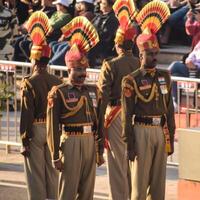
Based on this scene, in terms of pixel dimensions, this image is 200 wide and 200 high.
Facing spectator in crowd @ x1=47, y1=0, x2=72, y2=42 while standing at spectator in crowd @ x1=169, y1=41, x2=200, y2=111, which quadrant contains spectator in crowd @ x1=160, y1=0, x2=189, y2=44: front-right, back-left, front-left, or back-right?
front-right

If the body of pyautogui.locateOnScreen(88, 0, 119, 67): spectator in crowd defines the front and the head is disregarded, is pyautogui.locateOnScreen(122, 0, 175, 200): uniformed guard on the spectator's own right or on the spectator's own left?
on the spectator's own left

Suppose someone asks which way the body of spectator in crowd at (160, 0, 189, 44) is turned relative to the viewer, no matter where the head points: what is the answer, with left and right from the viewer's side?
facing the viewer and to the left of the viewer

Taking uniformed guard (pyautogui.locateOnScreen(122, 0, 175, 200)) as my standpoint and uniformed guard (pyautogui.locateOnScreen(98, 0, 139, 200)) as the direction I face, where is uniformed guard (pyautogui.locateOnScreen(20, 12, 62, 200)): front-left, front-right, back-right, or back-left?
front-left

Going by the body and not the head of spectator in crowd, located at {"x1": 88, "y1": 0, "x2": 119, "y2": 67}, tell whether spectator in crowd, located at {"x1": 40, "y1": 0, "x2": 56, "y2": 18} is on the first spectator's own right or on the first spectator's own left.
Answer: on the first spectator's own right

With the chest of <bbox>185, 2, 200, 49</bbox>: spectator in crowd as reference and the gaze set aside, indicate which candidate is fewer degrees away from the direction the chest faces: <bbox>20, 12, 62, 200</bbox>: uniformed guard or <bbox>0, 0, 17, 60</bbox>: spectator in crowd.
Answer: the uniformed guard

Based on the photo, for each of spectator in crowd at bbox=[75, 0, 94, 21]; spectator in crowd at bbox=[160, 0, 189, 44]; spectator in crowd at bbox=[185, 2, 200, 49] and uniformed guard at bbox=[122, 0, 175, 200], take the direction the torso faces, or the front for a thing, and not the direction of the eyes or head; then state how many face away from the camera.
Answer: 0

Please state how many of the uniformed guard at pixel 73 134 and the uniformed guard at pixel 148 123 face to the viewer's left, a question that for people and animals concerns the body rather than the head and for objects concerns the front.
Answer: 0

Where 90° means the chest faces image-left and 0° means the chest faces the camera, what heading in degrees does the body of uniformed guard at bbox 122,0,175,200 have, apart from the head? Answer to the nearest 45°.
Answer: approximately 315°
